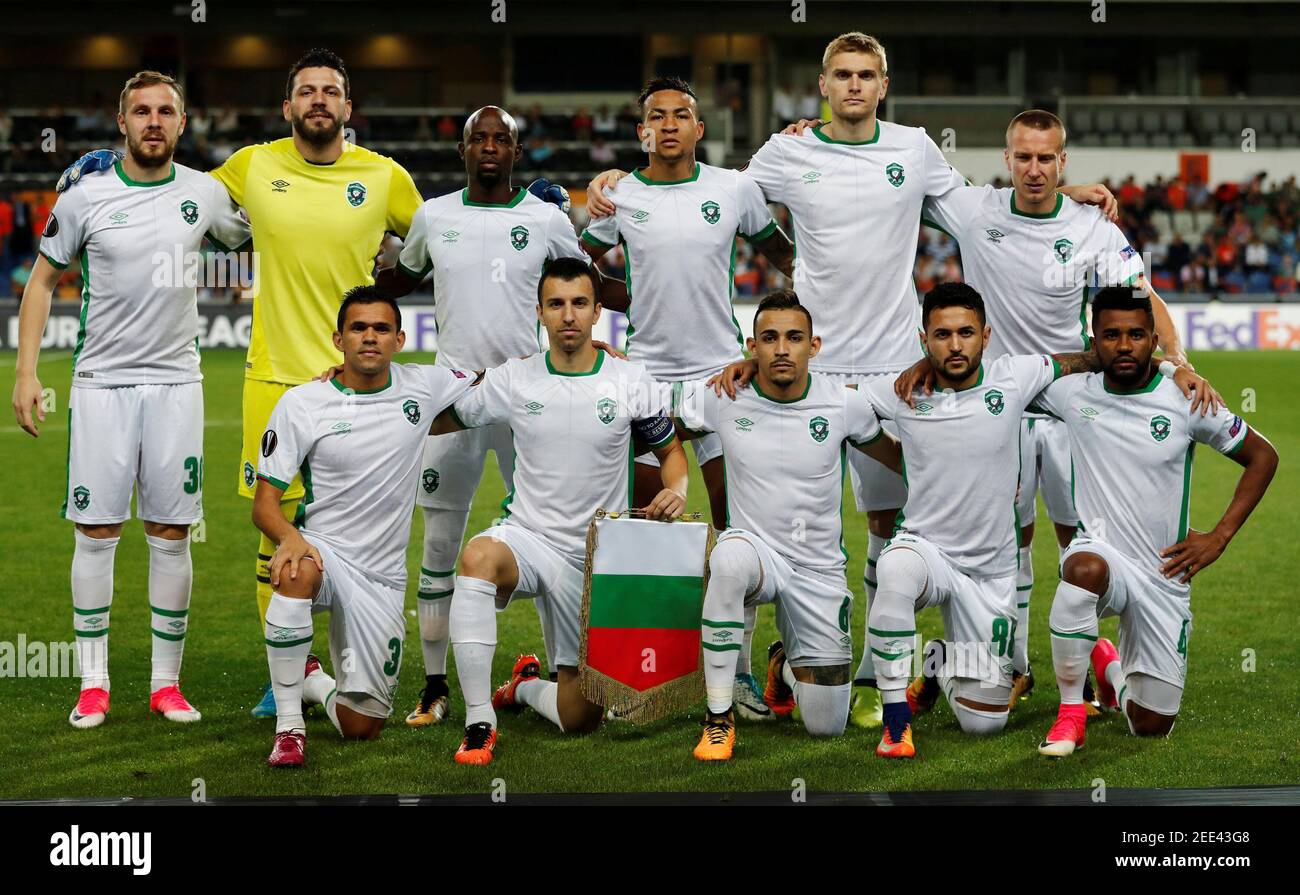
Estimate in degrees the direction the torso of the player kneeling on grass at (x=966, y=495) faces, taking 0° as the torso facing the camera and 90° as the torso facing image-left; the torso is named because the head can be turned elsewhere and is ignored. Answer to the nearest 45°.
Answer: approximately 0°

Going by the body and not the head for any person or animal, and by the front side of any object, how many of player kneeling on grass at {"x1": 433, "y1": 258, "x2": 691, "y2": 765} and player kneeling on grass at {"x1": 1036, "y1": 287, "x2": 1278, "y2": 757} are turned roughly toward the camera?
2

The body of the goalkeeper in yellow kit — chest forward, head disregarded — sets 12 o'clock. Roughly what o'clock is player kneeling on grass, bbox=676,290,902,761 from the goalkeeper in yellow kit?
The player kneeling on grass is roughly at 10 o'clock from the goalkeeper in yellow kit.

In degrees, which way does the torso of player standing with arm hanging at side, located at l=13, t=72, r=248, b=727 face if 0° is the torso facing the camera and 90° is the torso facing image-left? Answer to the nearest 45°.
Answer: approximately 0°

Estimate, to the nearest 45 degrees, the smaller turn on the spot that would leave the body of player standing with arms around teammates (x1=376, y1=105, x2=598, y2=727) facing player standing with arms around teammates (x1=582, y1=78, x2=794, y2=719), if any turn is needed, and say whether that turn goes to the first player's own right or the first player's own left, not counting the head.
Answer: approximately 90° to the first player's own left

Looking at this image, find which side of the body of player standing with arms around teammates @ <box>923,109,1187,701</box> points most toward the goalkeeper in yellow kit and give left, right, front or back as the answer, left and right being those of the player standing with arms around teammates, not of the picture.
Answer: right

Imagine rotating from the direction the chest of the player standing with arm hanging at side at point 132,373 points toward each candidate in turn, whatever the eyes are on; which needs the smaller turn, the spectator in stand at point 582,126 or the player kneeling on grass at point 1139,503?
the player kneeling on grass
